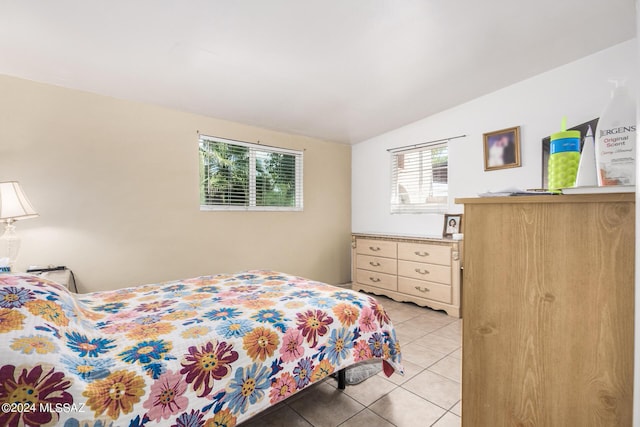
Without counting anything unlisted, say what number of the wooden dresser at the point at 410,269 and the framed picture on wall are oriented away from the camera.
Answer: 0

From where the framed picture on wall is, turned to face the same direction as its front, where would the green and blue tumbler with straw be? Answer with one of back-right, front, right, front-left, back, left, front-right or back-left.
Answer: front-left

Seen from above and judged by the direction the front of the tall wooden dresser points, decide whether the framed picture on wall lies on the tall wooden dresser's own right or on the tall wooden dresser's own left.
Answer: on the tall wooden dresser's own right

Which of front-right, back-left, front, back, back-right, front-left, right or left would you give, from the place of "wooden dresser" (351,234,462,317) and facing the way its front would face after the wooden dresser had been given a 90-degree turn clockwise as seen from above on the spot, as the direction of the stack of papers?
back-left

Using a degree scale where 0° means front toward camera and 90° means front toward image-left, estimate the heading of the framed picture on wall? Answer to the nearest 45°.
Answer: approximately 45°

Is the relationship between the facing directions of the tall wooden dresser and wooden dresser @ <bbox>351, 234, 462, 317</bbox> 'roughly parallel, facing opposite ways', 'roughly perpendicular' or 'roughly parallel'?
roughly perpendicular

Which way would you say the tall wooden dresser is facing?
to the viewer's left

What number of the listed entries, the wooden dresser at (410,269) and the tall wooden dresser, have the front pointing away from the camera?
0

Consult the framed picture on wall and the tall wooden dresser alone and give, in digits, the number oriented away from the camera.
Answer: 0

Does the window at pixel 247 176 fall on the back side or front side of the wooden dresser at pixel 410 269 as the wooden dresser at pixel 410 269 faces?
on the front side
